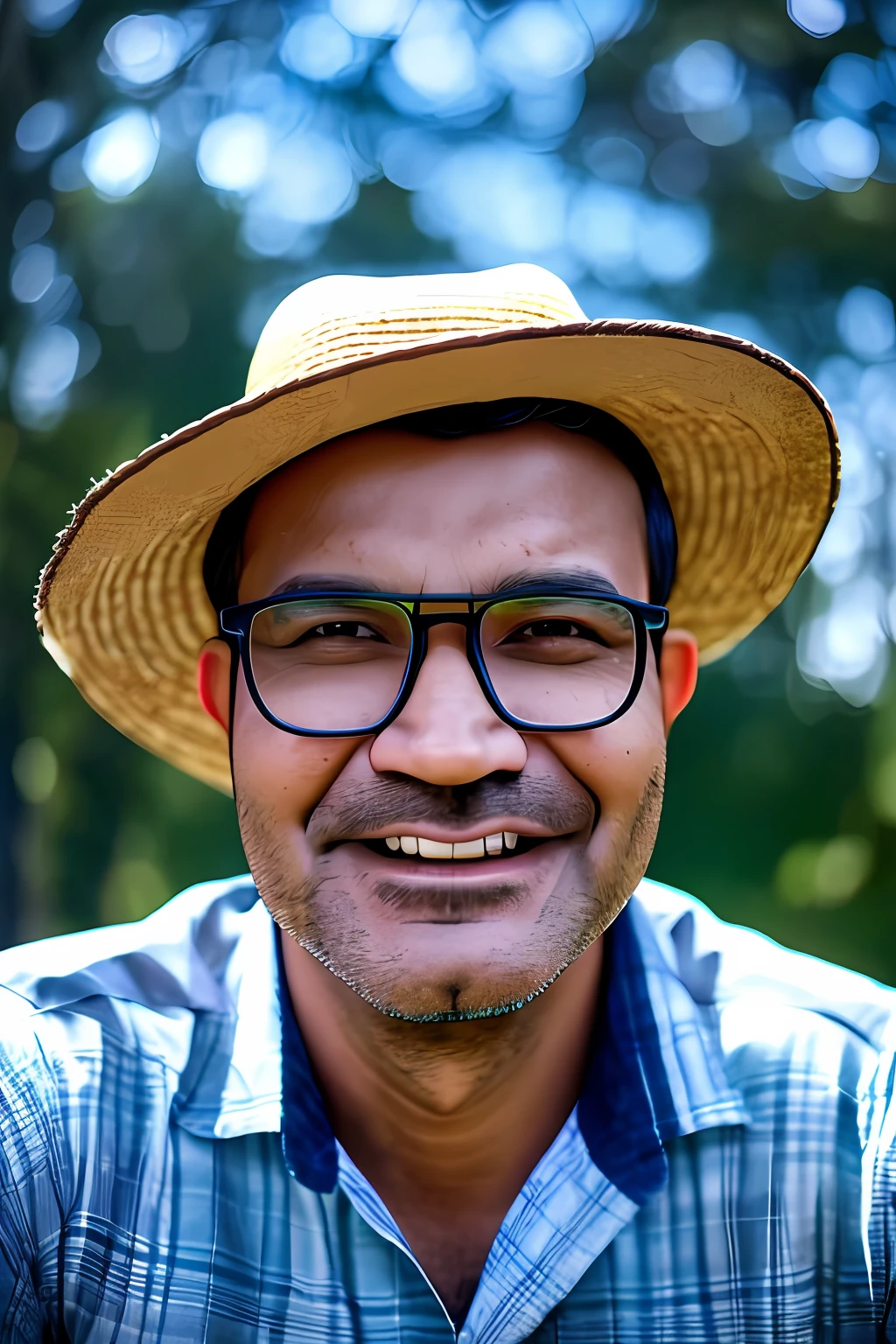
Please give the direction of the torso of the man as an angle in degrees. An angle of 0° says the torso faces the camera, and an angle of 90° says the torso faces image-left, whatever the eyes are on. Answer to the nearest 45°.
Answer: approximately 0°
